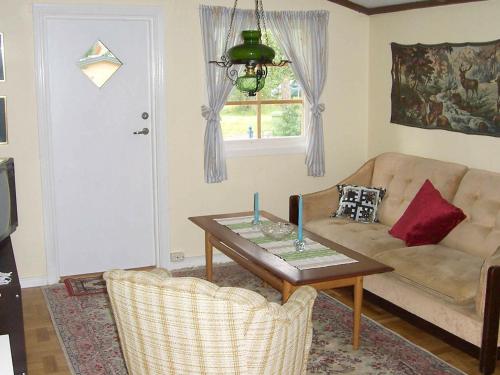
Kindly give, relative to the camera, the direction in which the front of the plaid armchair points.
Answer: facing away from the viewer and to the right of the viewer

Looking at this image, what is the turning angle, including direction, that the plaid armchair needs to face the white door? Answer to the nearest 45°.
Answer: approximately 45° to its left

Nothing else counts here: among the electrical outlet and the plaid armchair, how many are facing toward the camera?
1

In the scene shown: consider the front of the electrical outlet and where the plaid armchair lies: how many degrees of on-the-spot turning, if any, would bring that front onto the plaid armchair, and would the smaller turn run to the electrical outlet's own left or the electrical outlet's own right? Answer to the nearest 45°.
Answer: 0° — it already faces it

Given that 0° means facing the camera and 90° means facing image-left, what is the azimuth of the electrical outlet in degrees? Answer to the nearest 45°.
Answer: approximately 0°

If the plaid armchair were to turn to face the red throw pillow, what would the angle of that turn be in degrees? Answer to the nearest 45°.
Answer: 0° — it already faces it

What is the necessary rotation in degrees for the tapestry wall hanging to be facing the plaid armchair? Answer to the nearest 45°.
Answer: approximately 45° to its left

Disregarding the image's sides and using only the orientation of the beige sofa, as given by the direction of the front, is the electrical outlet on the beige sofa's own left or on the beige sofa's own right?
on the beige sofa's own right

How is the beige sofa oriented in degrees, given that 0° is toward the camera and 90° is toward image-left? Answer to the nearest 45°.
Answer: approximately 45°
